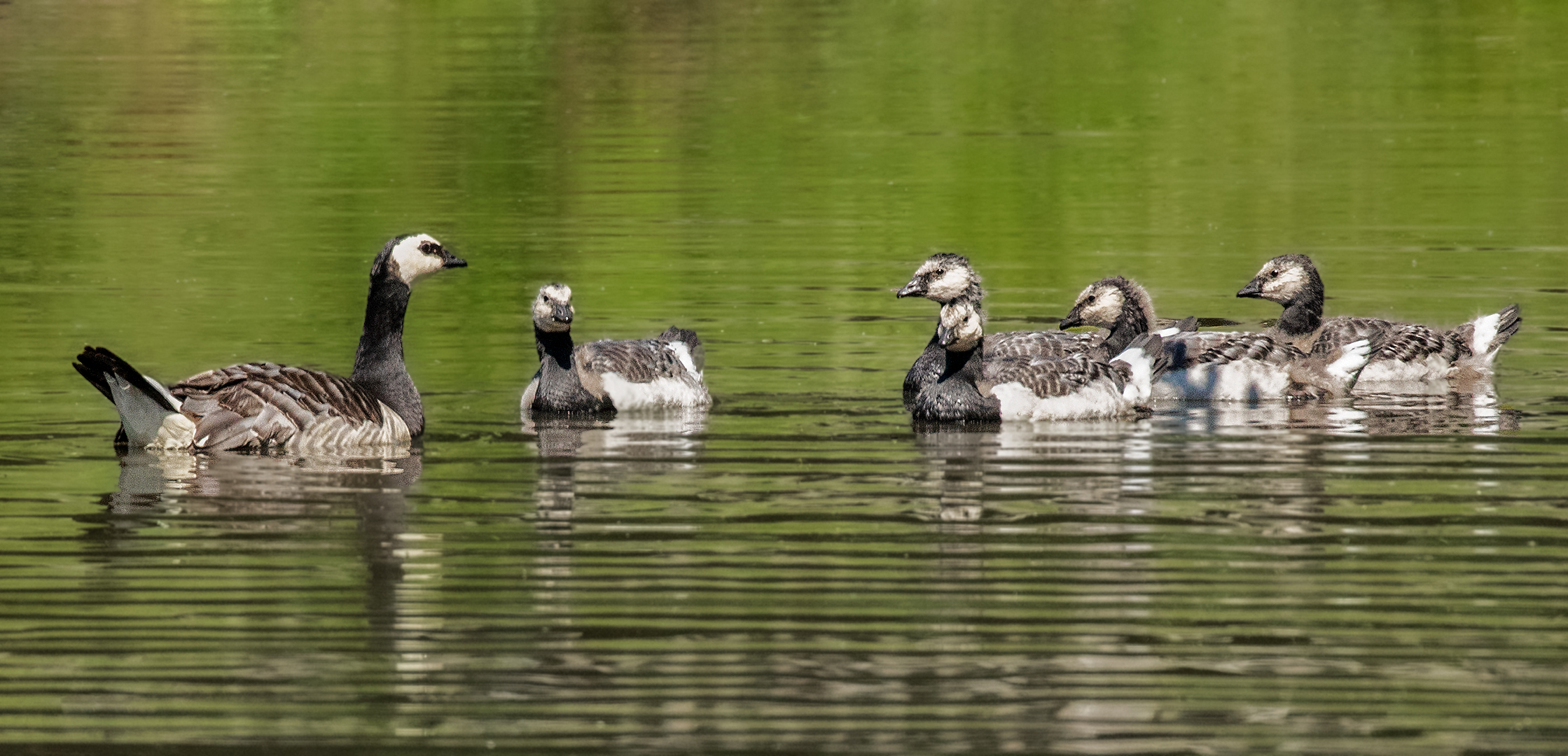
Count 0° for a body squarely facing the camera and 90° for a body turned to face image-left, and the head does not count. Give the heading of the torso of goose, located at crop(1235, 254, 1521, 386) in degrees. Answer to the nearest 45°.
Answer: approximately 90°

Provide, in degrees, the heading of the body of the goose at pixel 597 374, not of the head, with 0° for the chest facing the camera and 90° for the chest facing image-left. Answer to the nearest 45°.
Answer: approximately 45°

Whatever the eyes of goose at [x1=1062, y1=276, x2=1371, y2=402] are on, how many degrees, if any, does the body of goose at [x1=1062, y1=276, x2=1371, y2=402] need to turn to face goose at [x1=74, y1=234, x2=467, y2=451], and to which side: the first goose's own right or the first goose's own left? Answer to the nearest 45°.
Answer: approximately 45° to the first goose's own left

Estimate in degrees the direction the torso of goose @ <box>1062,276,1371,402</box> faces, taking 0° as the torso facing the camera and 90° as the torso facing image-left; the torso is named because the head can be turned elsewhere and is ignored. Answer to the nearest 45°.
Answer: approximately 90°

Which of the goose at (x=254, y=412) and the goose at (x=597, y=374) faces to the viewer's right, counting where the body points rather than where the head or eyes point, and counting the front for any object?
the goose at (x=254, y=412)

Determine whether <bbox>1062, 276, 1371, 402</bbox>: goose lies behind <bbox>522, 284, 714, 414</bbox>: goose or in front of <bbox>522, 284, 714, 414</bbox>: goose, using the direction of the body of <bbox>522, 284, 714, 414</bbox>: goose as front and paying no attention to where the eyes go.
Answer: behind

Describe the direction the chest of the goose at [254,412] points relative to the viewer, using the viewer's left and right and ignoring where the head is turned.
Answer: facing to the right of the viewer

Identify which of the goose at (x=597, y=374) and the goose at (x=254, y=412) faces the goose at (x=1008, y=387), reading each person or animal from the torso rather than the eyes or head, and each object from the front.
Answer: the goose at (x=254, y=412)
